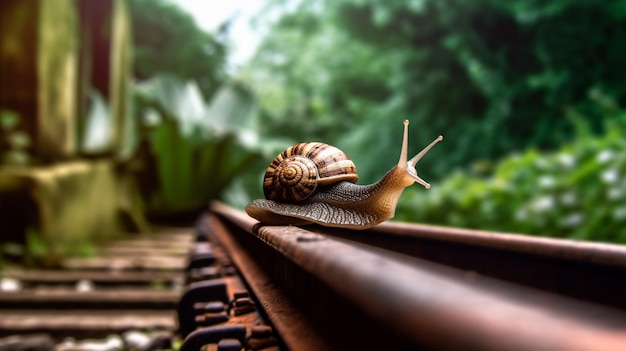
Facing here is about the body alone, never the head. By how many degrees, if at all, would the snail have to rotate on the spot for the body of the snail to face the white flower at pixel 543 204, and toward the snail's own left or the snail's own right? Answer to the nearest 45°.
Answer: approximately 45° to the snail's own left

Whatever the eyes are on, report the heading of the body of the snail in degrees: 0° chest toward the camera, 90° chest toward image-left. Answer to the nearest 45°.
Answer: approximately 270°

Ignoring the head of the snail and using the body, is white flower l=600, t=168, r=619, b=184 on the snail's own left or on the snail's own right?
on the snail's own left

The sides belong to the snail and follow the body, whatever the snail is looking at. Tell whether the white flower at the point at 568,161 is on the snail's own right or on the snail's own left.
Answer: on the snail's own left

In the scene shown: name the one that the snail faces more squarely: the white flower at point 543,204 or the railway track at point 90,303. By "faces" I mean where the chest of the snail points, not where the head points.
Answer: the white flower

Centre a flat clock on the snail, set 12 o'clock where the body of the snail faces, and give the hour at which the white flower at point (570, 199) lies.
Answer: The white flower is roughly at 10 o'clock from the snail.
